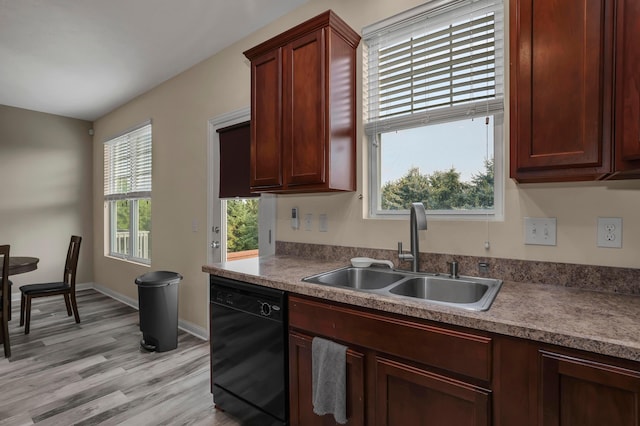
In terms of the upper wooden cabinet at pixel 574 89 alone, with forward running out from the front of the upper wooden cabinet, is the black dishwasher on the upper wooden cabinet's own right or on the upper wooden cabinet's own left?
on the upper wooden cabinet's own right

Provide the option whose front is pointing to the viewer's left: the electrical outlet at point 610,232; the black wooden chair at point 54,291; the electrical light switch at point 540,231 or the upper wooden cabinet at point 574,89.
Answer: the black wooden chair

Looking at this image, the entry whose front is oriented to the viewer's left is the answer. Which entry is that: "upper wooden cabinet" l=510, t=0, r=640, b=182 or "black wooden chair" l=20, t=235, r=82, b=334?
the black wooden chair

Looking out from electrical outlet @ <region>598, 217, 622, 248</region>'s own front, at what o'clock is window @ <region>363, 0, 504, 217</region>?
The window is roughly at 3 o'clock from the electrical outlet.

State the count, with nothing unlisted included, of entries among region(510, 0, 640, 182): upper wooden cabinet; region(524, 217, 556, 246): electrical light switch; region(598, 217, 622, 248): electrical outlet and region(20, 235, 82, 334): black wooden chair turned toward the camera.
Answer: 3

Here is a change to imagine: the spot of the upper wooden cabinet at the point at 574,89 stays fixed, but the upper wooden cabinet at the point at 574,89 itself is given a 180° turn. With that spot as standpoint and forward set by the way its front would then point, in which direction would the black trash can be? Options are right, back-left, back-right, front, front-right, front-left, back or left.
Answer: left

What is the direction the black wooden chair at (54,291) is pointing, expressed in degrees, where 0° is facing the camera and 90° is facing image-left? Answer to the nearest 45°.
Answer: approximately 90°

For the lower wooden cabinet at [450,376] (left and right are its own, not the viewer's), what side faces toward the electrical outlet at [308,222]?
right
